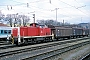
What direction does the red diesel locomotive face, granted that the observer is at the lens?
facing the viewer and to the left of the viewer
